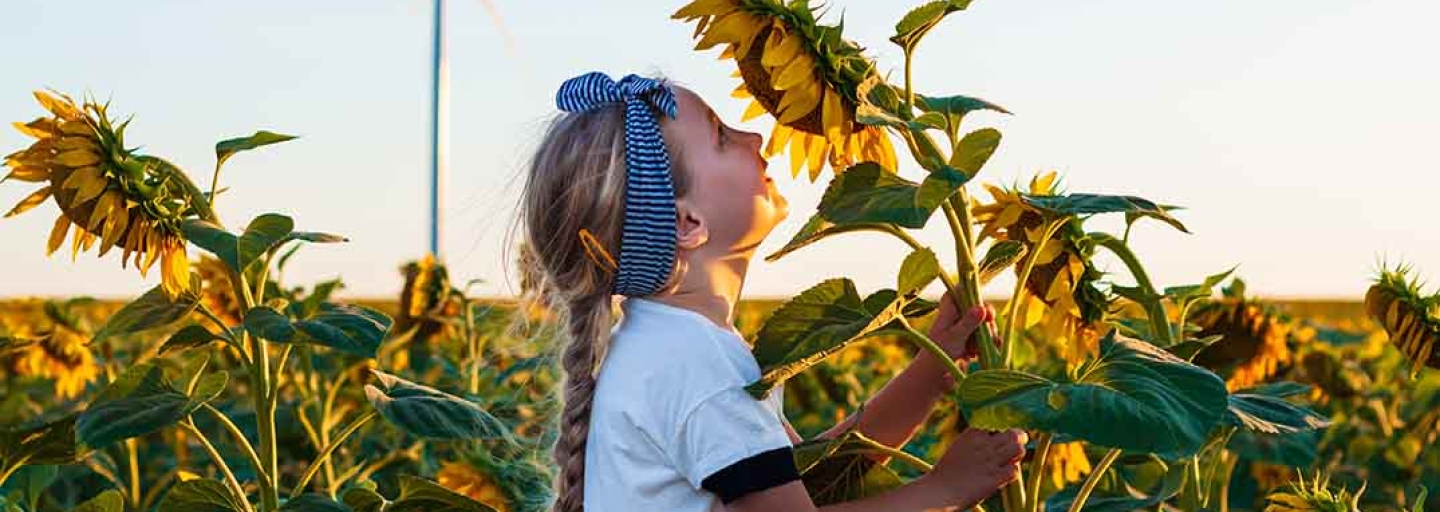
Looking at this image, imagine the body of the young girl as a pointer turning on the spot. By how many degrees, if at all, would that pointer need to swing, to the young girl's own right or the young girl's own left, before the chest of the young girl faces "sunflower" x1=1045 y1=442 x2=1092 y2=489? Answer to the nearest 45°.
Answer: approximately 45° to the young girl's own left

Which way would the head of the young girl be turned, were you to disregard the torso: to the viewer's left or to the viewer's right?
to the viewer's right

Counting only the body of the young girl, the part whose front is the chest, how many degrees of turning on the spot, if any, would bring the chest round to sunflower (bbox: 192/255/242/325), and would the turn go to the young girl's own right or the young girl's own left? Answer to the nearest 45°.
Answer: approximately 135° to the young girl's own left

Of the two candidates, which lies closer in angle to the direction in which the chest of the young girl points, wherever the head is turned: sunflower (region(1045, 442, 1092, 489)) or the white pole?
the sunflower

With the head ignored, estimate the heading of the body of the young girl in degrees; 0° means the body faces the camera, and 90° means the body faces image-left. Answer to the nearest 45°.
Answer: approximately 270°

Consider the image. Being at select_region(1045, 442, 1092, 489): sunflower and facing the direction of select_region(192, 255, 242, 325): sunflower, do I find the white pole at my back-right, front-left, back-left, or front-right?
front-right
